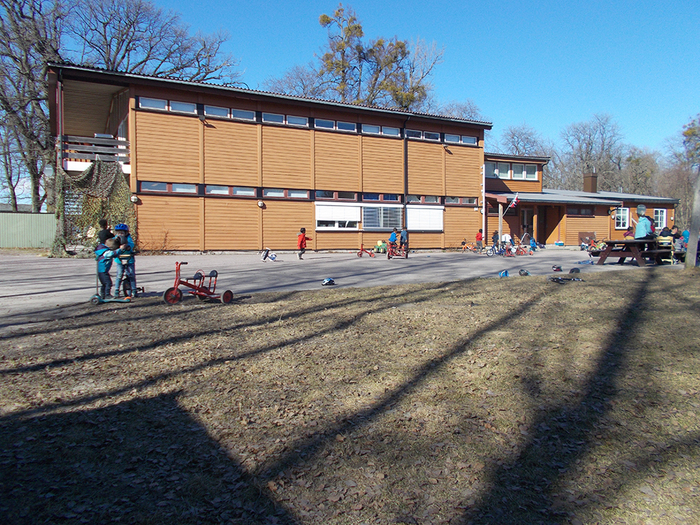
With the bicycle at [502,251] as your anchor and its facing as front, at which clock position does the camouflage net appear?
The camouflage net is roughly at 11 o'clock from the bicycle.

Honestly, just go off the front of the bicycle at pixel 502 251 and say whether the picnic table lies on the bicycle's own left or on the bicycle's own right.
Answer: on the bicycle's own left

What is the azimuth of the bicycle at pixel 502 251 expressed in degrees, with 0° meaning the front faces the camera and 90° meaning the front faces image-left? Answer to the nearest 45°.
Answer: approximately 90°

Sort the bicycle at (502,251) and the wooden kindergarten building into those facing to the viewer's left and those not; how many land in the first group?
1

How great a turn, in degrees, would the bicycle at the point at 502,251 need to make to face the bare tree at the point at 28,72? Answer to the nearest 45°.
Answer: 0° — it already faces it

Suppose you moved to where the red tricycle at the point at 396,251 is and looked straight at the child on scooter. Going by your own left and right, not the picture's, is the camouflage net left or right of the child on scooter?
right

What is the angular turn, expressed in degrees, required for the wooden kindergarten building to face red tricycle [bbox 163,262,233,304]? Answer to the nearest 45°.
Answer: approximately 45° to its right

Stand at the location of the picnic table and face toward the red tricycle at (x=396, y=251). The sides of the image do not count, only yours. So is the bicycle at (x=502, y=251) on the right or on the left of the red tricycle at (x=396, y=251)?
right

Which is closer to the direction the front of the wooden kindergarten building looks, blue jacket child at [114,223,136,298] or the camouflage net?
the blue jacket child

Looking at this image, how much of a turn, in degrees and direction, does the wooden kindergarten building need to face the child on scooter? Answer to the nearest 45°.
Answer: approximately 45° to its right

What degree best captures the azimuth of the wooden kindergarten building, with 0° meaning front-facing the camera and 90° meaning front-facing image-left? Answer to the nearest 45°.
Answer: approximately 315°

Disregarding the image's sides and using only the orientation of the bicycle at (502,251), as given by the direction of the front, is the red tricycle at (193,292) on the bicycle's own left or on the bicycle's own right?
on the bicycle's own left
